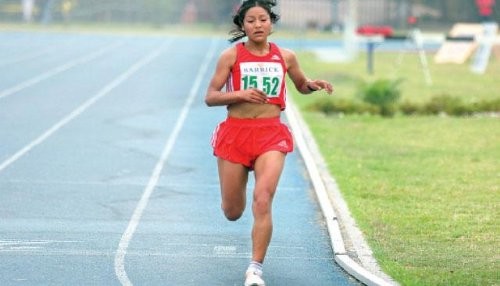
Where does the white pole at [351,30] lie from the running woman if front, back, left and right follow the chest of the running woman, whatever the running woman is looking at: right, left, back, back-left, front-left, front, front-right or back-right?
back

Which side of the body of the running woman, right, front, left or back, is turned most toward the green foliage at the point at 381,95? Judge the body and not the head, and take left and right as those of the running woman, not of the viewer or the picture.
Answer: back

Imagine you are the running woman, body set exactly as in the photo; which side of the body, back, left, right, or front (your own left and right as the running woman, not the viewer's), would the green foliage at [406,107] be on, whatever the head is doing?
back

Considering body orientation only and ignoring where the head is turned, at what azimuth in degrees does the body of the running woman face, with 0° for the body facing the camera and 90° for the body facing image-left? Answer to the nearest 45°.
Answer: approximately 0°
